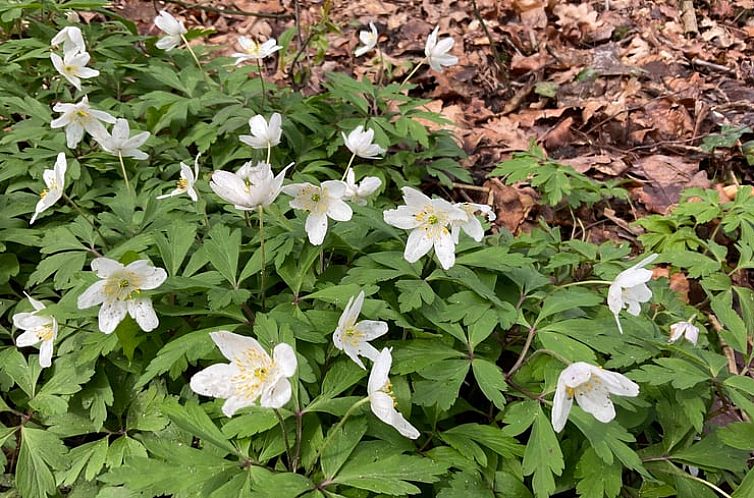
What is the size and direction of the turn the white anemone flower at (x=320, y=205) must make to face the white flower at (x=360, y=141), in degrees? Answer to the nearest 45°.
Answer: approximately 180°

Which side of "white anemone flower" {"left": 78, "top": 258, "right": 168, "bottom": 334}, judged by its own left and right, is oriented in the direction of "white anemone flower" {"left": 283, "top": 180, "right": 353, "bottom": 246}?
left

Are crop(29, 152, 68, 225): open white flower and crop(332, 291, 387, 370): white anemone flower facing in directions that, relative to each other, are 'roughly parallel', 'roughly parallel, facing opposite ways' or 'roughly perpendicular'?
roughly perpendicular

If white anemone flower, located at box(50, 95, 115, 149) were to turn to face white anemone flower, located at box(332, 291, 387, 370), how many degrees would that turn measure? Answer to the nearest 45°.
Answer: approximately 45° to its left

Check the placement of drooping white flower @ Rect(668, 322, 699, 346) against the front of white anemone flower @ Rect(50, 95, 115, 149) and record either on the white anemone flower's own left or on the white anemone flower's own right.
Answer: on the white anemone flower's own left

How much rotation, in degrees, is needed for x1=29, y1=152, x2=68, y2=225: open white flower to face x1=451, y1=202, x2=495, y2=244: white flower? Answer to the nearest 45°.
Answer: approximately 135° to its left

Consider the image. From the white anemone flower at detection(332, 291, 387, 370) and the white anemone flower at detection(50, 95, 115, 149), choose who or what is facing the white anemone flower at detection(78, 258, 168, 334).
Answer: the white anemone flower at detection(50, 95, 115, 149)
